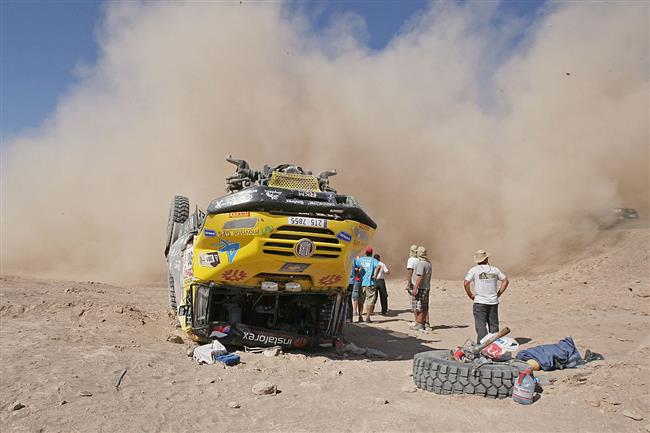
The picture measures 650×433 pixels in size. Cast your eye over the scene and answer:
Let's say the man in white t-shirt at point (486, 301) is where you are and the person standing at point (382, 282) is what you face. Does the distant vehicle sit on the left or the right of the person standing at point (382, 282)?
right

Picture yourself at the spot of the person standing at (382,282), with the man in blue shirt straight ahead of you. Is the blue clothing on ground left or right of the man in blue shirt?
left

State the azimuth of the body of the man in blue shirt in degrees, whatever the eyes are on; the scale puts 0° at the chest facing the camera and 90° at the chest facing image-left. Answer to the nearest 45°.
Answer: approximately 180°

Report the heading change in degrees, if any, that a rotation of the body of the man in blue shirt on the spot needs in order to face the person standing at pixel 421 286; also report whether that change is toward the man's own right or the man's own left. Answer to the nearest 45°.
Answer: approximately 135° to the man's own right

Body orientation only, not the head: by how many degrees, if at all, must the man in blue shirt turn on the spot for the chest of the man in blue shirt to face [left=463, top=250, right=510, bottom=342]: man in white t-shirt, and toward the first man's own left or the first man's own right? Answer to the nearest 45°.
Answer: approximately 135° to the first man's own right
